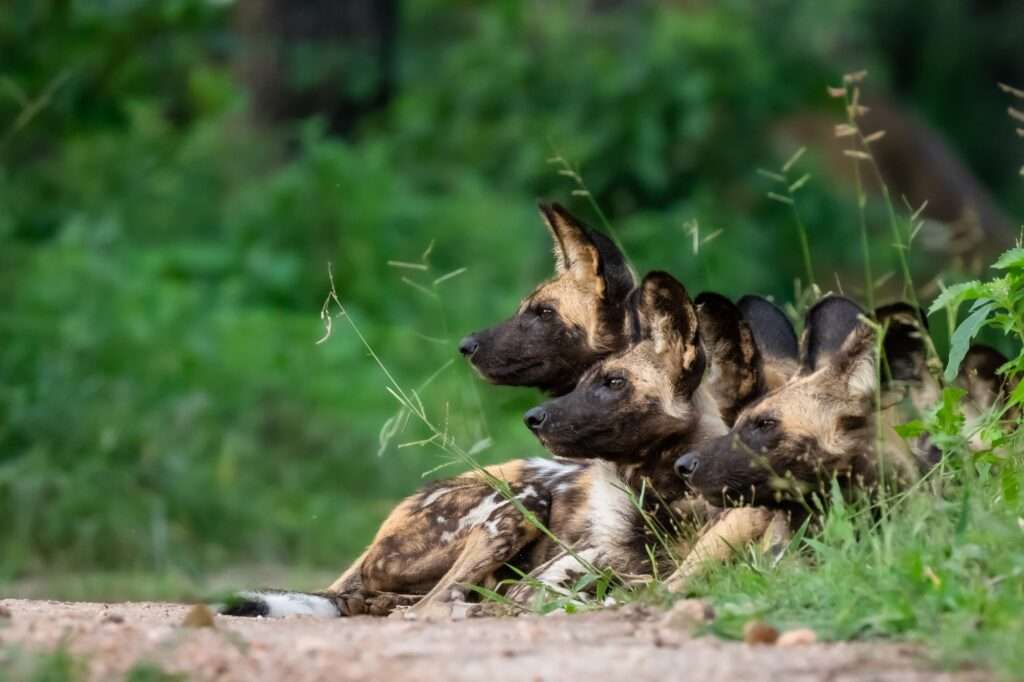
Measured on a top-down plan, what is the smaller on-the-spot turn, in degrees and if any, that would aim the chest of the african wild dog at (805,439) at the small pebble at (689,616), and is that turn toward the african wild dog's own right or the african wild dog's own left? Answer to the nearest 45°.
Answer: approximately 90° to the african wild dog's own left

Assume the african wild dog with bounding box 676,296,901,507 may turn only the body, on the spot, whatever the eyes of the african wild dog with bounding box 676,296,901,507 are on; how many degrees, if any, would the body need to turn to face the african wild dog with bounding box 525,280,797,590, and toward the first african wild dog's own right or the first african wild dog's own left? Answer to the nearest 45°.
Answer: approximately 45° to the first african wild dog's own right

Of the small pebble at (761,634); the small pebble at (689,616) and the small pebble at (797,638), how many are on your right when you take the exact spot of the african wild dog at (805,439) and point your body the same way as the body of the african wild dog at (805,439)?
0

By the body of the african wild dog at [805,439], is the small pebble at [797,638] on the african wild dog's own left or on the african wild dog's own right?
on the african wild dog's own left

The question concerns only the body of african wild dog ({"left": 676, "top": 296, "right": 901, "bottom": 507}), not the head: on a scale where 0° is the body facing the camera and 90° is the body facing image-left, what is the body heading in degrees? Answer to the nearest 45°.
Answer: approximately 90°

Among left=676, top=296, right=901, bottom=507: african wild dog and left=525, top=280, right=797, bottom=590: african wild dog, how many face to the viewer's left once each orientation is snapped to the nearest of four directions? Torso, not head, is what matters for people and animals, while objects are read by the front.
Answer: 2

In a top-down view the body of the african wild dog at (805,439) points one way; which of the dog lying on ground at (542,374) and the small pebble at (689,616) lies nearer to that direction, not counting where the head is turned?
the dog lying on ground

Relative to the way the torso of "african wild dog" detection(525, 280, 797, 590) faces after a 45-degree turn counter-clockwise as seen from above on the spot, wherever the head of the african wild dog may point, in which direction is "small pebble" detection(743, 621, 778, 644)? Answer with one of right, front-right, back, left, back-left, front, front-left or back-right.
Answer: front-left
